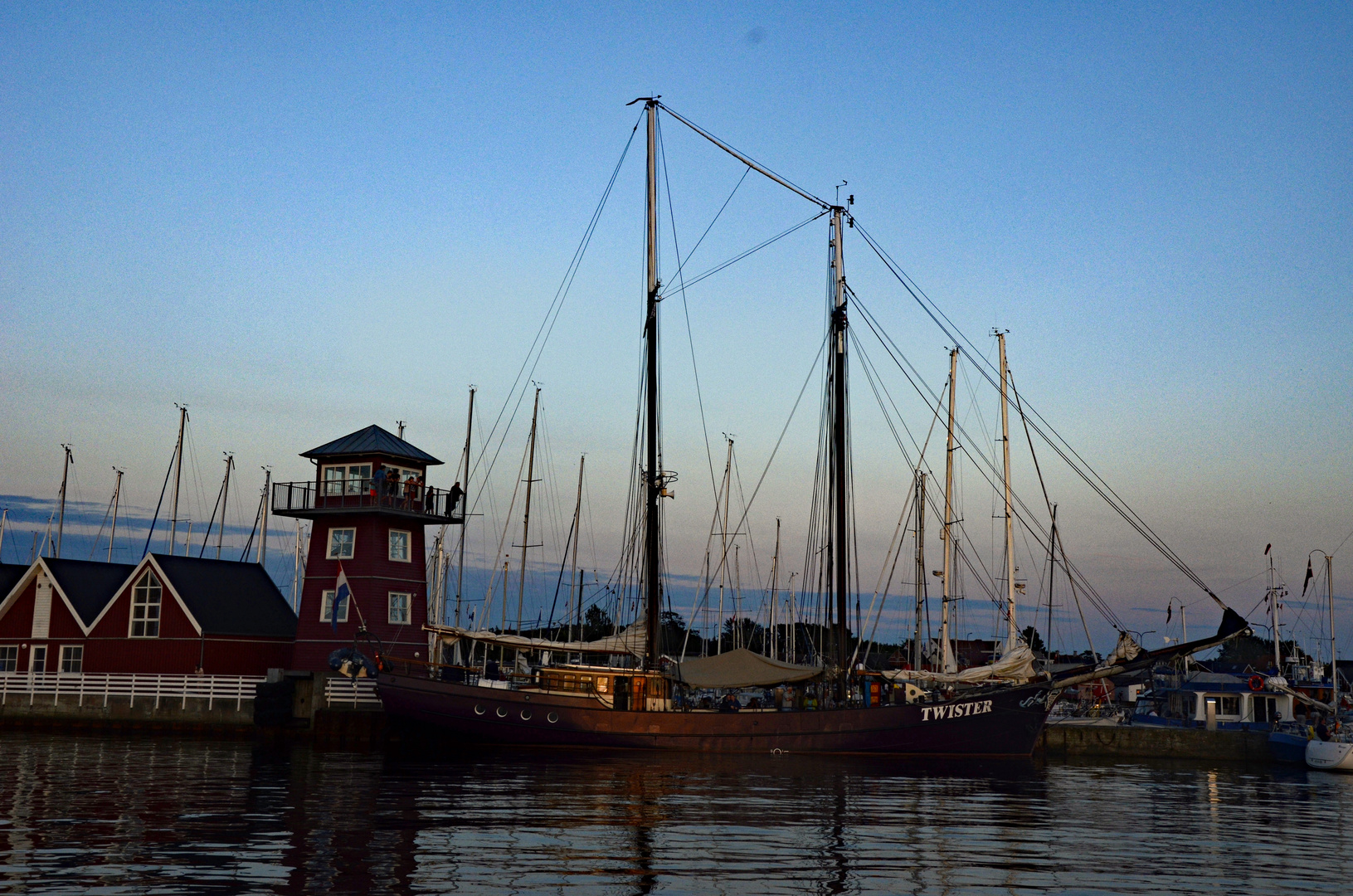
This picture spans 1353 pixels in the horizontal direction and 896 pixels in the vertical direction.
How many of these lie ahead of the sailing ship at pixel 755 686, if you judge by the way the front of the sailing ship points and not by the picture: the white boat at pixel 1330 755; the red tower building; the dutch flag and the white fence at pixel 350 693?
1

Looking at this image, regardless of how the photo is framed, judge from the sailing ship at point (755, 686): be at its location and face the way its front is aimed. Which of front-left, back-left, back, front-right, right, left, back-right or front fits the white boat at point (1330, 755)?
front

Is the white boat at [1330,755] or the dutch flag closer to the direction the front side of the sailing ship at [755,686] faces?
the white boat

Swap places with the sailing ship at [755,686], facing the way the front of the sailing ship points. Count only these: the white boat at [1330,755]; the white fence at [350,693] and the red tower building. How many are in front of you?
1

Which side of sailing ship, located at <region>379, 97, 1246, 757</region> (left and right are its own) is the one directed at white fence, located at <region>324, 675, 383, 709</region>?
back

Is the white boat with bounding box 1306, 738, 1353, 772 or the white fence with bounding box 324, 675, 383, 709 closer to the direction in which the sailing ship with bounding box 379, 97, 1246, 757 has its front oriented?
the white boat

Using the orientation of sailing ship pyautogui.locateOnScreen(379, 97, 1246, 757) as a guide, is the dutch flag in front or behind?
behind

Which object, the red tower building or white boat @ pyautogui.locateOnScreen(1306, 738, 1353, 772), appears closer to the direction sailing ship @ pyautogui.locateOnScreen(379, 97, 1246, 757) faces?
the white boat

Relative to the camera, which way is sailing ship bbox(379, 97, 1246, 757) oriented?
to the viewer's right
